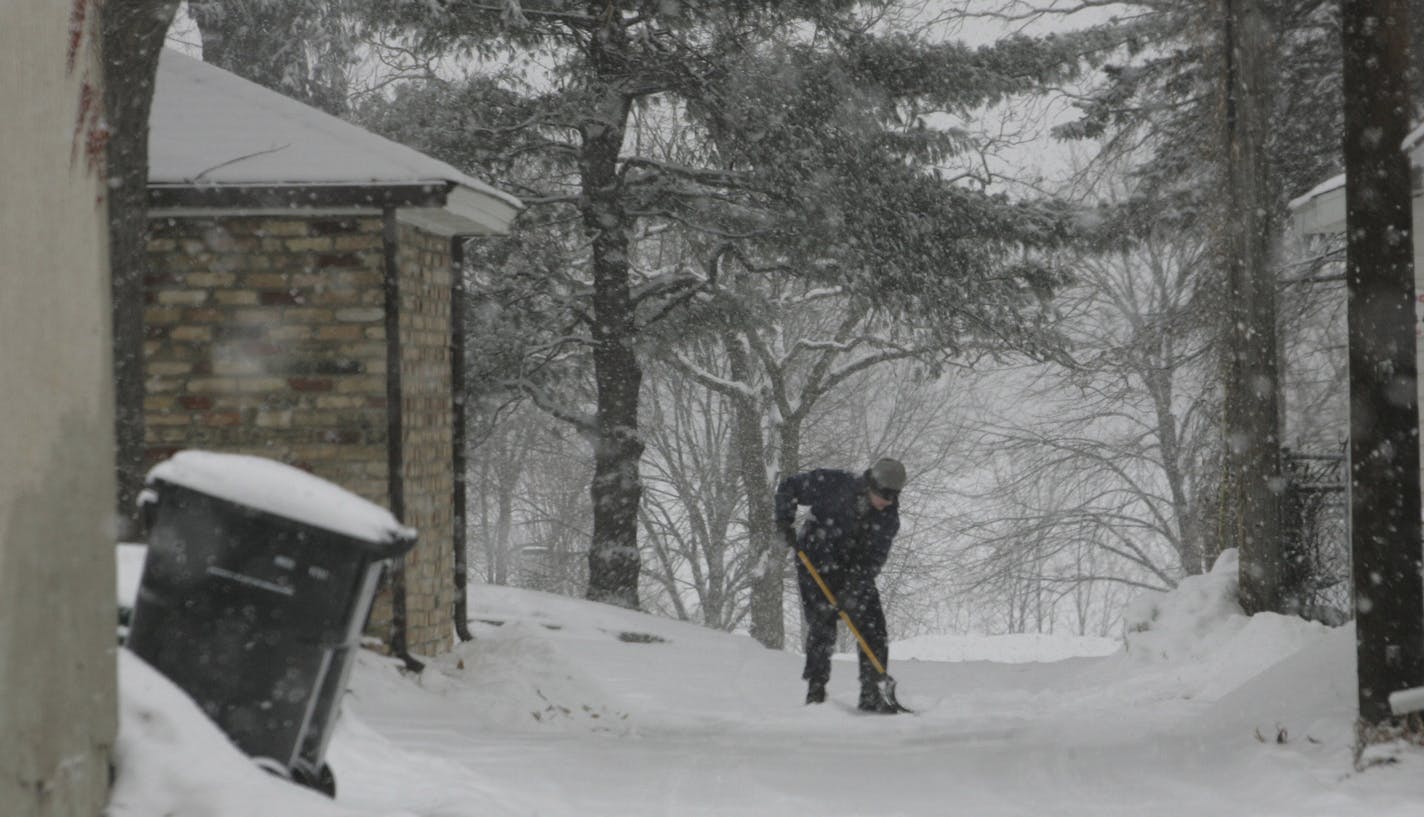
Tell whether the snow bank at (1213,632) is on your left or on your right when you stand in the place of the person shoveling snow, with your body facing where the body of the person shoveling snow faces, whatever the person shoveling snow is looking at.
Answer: on your left

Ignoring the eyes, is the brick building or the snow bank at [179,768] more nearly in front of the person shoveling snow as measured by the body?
the snow bank

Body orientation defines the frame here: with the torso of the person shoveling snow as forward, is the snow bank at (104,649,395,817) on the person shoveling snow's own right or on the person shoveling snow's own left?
on the person shoveling snow's own right

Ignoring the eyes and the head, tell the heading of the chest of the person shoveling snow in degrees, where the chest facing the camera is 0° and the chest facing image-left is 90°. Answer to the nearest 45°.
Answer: approximately 315°

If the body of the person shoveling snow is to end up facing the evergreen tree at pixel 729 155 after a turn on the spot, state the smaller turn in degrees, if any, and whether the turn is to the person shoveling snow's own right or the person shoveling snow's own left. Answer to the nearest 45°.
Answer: approximately 135° to the person shoveling snow's own left

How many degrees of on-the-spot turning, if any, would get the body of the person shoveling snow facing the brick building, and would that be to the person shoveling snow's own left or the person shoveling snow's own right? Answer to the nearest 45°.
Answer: approximately 135° to the person shoveling snow's own right

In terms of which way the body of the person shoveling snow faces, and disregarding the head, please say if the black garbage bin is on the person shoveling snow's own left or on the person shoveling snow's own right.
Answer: on the person shoveling snow's own right

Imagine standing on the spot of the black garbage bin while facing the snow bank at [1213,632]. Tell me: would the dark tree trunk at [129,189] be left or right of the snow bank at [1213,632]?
left

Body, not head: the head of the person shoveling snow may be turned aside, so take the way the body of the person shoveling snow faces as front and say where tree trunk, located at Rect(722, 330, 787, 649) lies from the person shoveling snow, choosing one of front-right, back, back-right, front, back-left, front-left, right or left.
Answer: back-left
